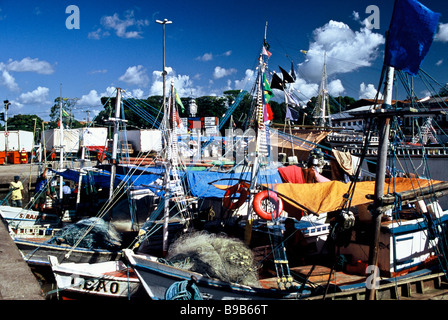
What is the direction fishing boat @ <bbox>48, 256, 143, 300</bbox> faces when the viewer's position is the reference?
facing to the left of the viewer

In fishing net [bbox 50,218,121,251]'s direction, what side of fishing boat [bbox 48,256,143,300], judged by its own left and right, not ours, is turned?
right

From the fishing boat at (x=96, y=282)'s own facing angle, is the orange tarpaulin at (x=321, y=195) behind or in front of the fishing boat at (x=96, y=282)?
behind

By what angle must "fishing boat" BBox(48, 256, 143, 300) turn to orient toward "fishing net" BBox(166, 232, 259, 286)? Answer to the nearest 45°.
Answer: approximately 135° to its left

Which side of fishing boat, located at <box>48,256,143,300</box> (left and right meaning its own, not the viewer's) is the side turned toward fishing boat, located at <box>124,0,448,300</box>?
back

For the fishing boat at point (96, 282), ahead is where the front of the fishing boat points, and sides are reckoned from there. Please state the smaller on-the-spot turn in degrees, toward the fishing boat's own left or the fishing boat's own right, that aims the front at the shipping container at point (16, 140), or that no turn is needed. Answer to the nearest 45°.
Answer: approximately 90° to the fishing boat's own right

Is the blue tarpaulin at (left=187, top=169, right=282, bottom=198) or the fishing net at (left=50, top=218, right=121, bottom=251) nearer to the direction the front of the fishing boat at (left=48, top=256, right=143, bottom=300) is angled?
the fishing net

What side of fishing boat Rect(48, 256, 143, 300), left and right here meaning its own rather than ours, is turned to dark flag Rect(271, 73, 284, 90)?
right

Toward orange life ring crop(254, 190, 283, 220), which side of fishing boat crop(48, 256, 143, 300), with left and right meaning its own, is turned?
back

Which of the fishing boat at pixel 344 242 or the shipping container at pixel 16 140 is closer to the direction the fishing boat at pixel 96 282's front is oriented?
the shipping container
